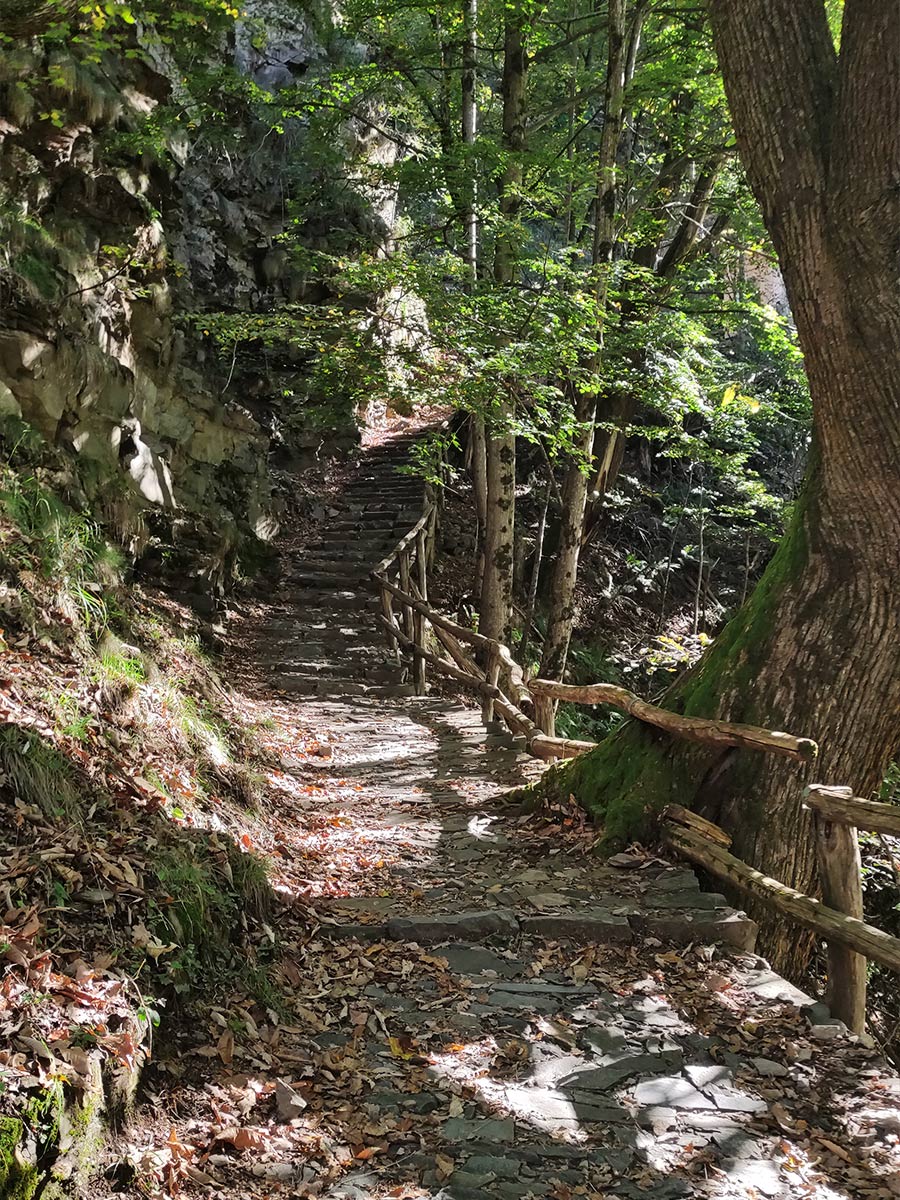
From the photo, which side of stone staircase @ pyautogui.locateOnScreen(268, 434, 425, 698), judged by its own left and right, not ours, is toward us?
front

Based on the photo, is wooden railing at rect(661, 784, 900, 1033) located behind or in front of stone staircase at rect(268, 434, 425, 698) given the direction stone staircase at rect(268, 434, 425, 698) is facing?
in front

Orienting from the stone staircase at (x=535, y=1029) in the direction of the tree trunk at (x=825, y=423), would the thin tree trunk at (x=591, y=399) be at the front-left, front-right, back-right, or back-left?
front-left

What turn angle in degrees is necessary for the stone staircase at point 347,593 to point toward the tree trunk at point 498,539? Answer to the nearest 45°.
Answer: approximately 45° to its left
